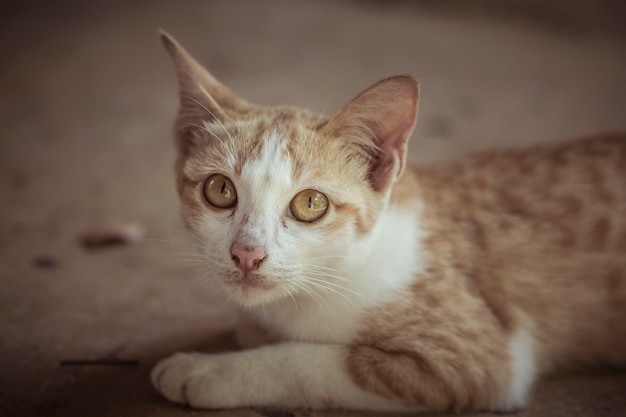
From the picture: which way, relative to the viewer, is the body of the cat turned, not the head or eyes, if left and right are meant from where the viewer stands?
facing to the left of the viewer
